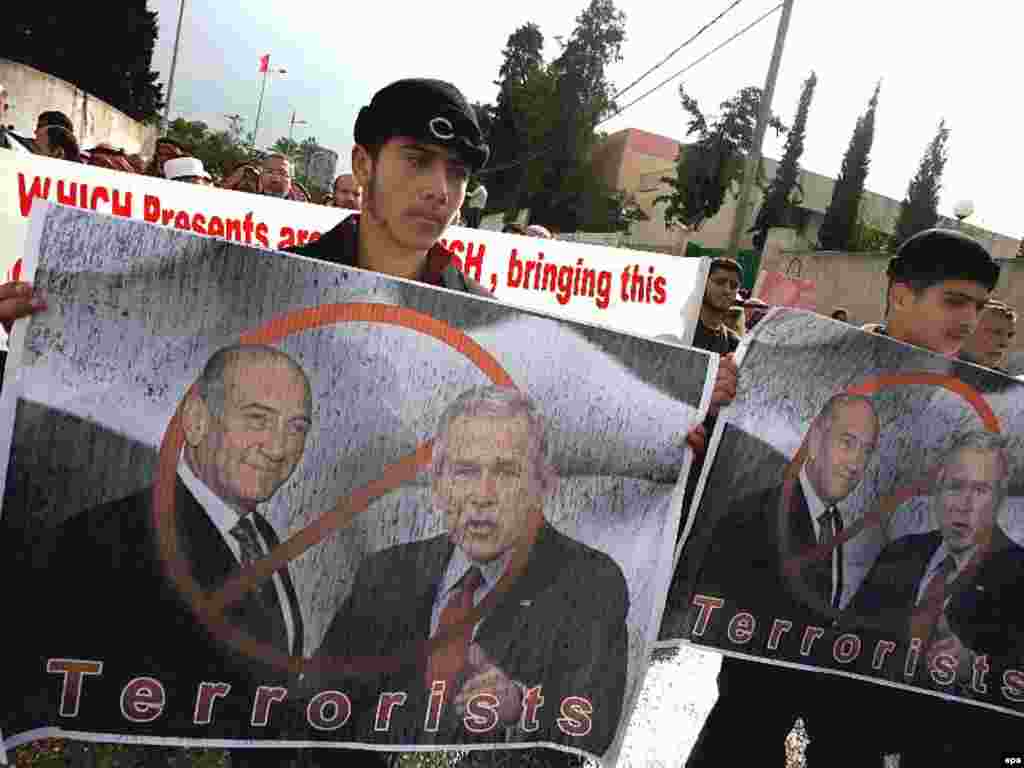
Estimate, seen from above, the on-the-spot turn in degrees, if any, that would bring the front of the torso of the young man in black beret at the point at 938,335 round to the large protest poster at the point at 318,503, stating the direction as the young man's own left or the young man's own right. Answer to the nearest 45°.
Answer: approximately 90° to the young man's own right

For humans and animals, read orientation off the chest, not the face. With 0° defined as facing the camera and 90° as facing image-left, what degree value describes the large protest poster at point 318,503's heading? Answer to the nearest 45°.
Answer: approximately 0°

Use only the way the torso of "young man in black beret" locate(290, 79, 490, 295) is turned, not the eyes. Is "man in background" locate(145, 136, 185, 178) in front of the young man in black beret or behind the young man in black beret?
behind

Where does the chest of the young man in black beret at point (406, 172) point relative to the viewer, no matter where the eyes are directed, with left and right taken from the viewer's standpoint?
facing the viewer and to the right of the viewer

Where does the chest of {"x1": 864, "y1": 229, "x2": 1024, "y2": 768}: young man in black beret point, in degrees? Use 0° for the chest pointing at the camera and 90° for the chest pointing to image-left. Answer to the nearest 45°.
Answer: approximately 315°

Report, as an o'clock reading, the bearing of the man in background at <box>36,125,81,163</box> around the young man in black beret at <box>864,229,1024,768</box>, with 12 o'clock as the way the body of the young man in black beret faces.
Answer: The man in background is roughly at 5 o'clock from the young man in black beret.

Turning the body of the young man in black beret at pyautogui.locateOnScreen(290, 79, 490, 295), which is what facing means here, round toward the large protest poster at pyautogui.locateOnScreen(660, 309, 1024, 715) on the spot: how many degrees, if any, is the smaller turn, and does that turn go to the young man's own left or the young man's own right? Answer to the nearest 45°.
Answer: approximately 45° to the young man's own left

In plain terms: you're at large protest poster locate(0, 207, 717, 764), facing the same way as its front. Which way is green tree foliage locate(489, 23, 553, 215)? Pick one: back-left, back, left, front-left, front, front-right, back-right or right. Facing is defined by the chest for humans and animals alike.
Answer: back
